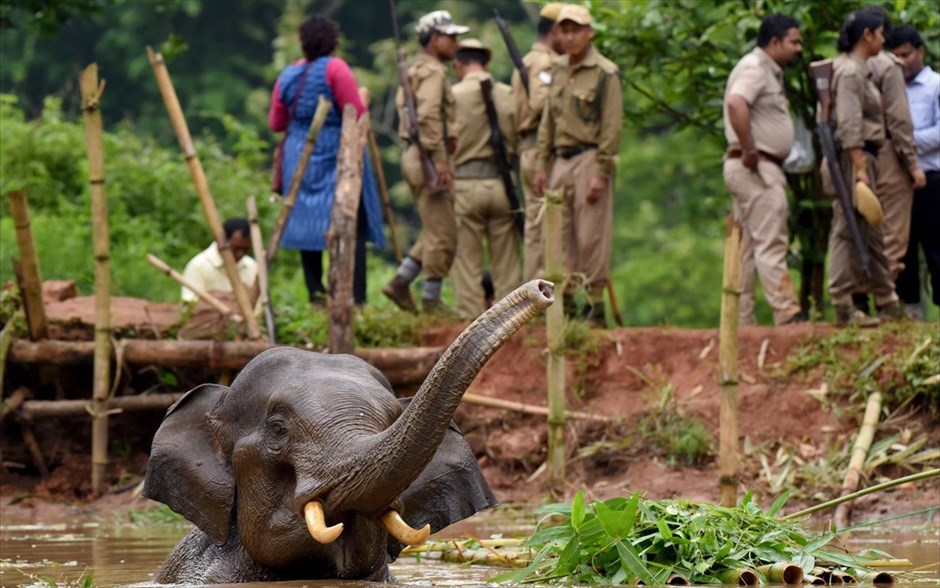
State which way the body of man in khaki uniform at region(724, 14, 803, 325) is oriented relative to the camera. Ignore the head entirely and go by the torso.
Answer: to the viewer's right

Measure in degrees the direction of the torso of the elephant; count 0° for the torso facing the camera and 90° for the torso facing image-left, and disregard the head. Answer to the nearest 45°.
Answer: approximately 315°

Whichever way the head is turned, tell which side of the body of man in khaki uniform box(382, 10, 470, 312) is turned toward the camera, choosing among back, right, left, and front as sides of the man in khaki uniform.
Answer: right

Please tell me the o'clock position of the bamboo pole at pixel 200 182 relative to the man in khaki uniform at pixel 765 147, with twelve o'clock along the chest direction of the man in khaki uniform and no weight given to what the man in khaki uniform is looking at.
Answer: The bamboo pole is roughly at 5 o'clock from the man in khaki uniform.

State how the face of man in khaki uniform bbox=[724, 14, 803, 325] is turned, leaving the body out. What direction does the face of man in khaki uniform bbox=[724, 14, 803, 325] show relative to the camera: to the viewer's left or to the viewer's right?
to the viewer's right

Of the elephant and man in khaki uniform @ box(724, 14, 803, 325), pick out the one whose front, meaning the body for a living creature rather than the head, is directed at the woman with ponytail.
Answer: the man in khaki uniform

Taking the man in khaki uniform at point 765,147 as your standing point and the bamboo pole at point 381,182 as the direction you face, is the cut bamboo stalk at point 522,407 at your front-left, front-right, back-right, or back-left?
front-left
